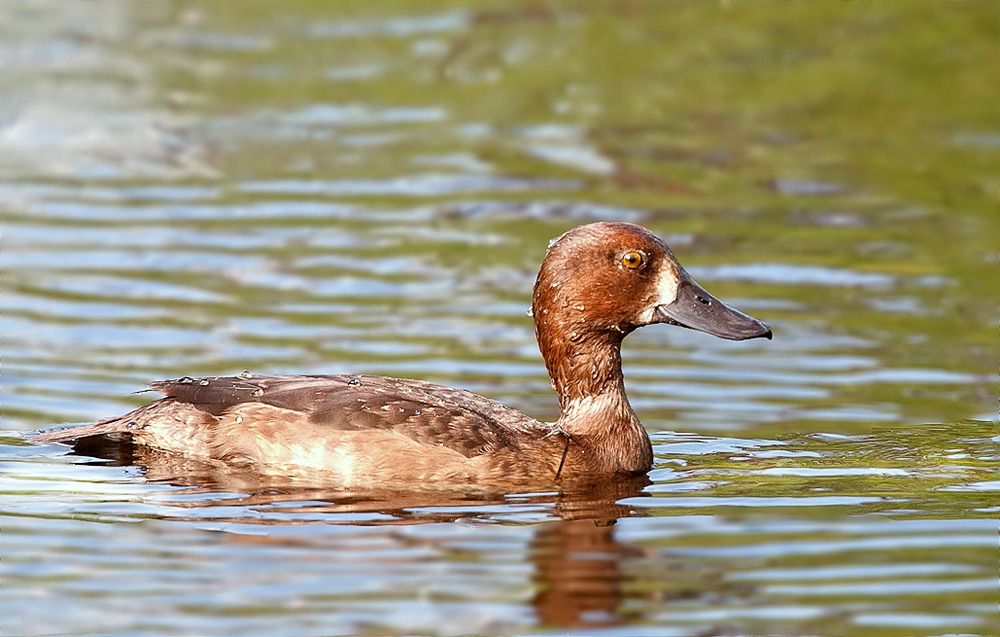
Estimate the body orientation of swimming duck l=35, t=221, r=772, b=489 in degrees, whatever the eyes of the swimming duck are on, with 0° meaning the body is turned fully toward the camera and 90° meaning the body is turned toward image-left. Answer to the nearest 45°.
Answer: approximately 270°
